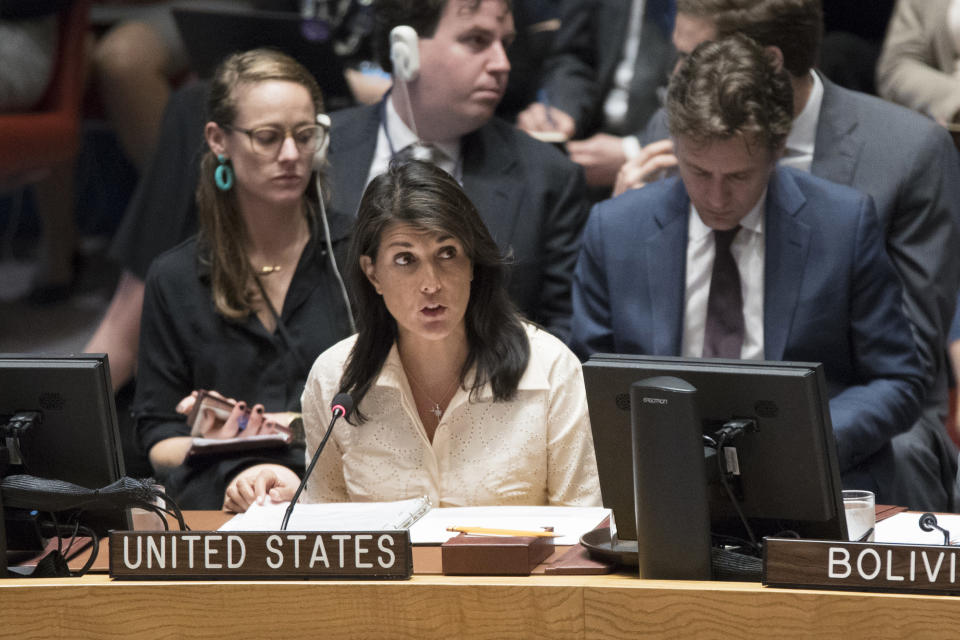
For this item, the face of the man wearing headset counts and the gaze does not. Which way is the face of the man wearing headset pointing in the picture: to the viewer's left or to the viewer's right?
to the viewer's right

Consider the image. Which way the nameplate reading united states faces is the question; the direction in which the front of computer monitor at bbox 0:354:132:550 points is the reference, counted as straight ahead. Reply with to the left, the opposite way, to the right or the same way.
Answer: the opposite way

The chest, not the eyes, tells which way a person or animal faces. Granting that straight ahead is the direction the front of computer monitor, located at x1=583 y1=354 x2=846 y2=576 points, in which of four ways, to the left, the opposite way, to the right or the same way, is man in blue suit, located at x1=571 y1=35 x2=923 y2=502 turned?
the opposite way

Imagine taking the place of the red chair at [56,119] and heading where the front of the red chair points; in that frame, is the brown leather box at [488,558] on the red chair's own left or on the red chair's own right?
on the red chair's own left

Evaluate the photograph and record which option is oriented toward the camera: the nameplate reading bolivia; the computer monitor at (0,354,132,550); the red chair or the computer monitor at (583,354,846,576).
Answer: the nameplate reading bolivia

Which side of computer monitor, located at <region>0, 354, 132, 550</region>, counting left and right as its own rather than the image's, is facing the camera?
back

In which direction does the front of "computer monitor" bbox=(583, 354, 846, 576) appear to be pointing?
away from the camera

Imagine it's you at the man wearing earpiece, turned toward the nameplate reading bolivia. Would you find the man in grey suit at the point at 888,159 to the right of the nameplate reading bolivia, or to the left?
left

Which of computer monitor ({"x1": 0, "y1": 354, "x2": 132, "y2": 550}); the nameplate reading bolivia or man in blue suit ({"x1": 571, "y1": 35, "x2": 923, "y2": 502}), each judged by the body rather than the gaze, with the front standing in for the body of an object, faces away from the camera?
the computer monitor
